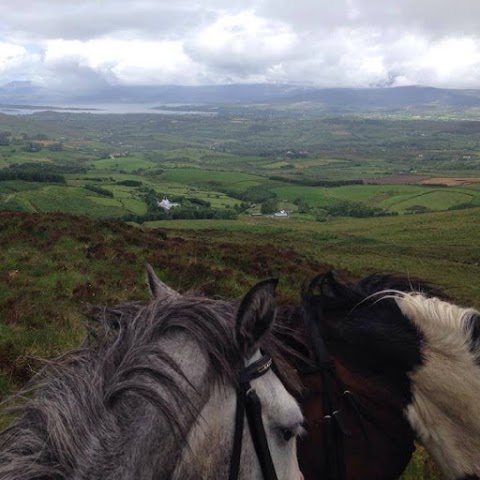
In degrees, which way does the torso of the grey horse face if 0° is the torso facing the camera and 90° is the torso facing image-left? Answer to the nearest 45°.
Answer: approximately 225°

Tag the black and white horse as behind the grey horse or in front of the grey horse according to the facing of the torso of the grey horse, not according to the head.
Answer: in front
